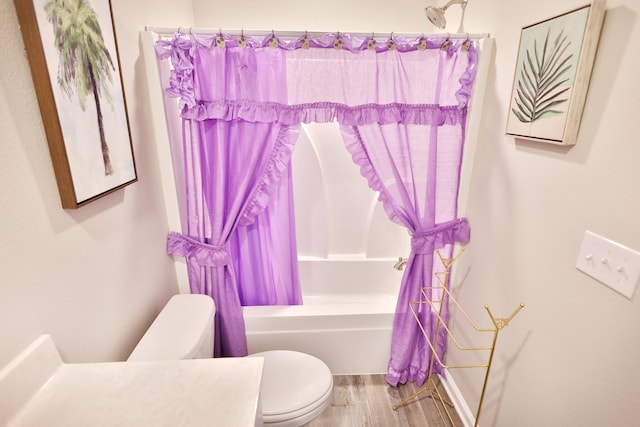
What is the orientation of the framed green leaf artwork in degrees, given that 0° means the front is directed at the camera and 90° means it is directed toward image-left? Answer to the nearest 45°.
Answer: approximately 45°

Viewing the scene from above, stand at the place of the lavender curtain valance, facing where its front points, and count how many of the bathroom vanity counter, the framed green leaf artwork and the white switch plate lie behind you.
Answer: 0

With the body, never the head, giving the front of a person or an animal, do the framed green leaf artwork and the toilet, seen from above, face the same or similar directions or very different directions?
very different directions

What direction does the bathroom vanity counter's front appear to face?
to the viewer's right

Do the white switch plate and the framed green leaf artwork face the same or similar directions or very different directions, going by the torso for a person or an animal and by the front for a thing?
same or similar directions

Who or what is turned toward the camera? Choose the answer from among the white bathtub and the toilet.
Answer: the white bathtub

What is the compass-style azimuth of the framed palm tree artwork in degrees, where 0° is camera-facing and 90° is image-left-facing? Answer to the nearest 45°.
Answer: approximately 315°

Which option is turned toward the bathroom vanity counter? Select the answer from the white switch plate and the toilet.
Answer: the white switch plate

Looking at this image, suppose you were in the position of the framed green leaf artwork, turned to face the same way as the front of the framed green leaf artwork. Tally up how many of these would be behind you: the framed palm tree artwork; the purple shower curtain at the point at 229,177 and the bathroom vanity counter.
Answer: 0

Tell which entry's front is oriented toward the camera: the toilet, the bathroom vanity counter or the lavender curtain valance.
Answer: the lavender curtain valance

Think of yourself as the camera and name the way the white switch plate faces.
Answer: facing the viewer and to the left of the viewer

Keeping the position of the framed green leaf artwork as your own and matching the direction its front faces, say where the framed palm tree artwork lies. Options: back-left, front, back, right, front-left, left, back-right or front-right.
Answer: front

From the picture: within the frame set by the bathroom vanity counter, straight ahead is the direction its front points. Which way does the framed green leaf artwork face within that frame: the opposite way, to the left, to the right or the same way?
the opposite way

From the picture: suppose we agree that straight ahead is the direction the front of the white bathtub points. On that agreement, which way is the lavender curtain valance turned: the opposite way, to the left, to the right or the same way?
the same way

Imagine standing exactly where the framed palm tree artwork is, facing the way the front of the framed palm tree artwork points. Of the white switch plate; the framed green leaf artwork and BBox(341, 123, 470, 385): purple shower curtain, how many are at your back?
0

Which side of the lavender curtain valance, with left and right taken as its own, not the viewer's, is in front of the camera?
front
